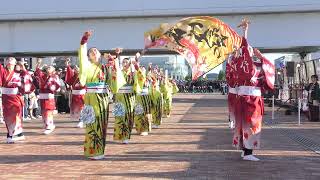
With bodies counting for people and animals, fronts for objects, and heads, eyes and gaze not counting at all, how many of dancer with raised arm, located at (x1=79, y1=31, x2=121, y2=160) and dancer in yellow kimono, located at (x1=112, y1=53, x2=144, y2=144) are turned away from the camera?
0

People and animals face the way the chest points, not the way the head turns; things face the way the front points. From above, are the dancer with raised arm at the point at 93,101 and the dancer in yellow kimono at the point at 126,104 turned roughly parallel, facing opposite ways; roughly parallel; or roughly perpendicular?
roughly parallel

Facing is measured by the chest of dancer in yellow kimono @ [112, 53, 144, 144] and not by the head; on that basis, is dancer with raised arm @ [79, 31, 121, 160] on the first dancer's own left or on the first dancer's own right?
on the first dancer's own right

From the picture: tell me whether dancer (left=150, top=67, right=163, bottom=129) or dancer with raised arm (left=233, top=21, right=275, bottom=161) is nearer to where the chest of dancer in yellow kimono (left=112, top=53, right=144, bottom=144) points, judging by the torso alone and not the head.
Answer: the dancer with raised arm

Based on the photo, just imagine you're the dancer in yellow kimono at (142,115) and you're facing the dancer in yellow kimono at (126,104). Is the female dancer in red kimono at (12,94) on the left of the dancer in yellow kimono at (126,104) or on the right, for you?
right

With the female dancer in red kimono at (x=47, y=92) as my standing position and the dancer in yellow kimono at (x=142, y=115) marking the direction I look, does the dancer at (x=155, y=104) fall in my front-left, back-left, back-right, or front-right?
front-left
